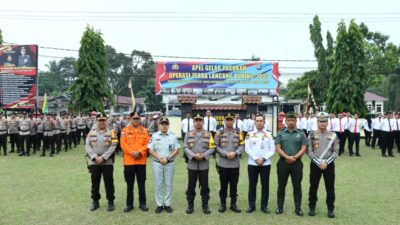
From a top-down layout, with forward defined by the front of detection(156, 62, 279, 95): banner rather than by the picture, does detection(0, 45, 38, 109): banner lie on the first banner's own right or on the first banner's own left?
on the first banner's own right

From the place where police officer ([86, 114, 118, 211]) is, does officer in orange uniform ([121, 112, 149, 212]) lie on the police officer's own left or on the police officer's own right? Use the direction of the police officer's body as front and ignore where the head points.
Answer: on the police officer's own left

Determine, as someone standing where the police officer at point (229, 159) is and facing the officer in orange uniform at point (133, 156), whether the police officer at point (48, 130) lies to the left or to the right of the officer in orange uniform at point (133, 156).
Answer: right

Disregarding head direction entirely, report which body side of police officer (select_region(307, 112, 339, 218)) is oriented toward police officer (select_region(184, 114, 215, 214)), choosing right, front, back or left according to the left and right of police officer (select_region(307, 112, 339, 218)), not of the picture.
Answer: right

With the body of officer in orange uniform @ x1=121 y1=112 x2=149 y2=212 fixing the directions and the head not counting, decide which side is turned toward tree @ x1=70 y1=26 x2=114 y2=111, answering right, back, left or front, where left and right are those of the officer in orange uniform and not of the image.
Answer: back

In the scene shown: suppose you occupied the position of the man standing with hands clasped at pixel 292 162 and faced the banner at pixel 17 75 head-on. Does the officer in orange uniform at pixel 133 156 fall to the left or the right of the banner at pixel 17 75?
left

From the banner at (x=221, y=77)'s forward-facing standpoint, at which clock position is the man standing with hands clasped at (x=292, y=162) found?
The man standing with hands clasped is roughly at 12 o'clock from the banner.
